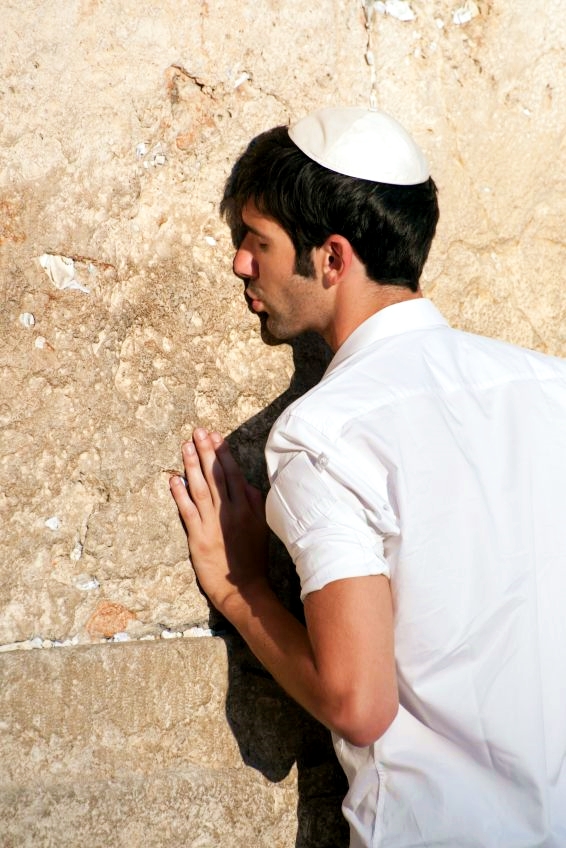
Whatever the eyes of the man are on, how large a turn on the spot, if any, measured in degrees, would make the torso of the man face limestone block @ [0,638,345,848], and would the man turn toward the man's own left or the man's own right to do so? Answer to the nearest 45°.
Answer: approximately 45° to the man's own left

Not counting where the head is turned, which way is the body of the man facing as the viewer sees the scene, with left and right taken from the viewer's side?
facing away from the viewer and to the left of the viewer

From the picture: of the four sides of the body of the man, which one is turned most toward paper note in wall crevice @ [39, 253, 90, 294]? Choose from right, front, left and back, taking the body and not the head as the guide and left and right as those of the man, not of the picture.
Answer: front

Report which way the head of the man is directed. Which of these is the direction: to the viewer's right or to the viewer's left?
to the viewer's left
